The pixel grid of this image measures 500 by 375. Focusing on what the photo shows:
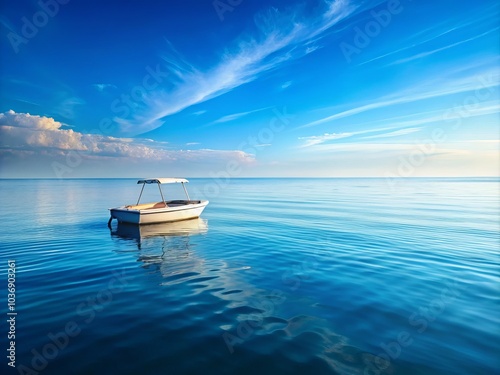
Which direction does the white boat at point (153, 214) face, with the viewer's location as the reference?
facing away from the viewer and to the right of the viewer
